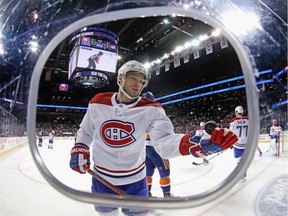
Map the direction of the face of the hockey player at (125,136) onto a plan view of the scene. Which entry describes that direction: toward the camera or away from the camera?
toward the camera

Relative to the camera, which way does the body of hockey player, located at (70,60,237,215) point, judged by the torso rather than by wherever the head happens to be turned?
toward the camera
